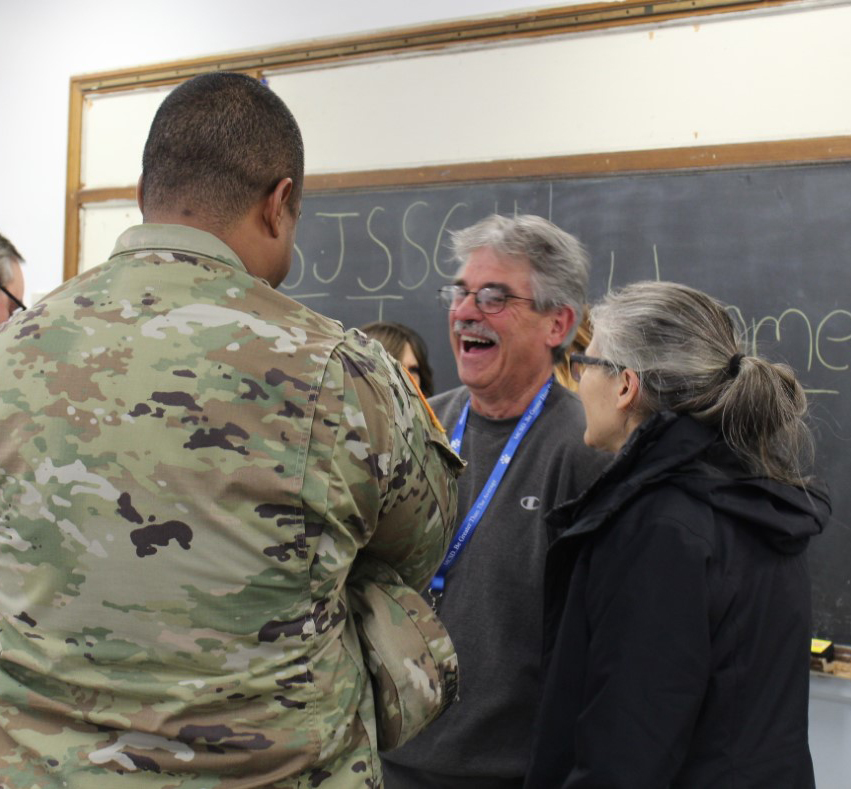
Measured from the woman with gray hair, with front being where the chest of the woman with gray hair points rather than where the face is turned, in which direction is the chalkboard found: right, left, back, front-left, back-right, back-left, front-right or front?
front-right

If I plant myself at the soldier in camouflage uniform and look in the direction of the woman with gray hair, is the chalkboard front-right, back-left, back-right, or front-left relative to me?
front-left

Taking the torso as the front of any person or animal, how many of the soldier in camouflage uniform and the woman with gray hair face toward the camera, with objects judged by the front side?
0

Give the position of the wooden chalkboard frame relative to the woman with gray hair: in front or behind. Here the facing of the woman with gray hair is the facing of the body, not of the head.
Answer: in front

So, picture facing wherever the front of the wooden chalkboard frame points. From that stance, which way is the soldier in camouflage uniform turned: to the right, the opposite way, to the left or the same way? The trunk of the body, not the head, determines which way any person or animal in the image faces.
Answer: the opposite way

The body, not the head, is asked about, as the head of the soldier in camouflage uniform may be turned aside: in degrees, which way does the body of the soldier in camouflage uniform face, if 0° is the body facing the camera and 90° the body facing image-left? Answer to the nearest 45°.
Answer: approximately 225°

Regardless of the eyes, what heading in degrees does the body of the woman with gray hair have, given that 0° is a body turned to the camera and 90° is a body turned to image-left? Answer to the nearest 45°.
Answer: approximately 135°

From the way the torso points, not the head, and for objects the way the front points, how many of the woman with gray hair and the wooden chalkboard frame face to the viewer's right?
0

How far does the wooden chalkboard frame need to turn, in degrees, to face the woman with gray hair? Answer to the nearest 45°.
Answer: approximately 45° to its left

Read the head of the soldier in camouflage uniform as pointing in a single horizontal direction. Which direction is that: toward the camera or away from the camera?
away from the camera

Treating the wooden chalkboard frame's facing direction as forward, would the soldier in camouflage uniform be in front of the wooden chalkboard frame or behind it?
in front

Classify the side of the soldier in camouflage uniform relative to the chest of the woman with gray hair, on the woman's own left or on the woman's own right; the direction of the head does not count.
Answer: on the woman's own left

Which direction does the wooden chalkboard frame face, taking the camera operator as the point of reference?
facing the viewer and to the left of the viewer

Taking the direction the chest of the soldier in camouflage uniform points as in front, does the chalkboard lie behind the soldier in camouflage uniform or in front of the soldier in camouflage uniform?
in front

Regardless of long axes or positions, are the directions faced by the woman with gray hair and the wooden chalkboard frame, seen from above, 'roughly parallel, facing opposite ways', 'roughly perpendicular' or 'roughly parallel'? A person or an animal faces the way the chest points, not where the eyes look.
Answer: roughly perpendicular
